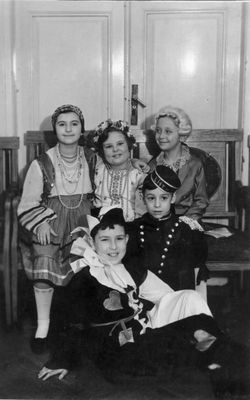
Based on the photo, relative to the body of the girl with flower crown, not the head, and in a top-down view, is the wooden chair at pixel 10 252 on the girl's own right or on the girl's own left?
on the girl's own right

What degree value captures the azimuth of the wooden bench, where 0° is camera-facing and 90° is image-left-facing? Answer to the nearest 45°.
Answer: approximately 0°

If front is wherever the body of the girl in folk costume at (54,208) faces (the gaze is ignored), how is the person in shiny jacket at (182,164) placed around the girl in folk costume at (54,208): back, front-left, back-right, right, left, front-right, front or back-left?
left

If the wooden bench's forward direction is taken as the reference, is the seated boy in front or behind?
in front

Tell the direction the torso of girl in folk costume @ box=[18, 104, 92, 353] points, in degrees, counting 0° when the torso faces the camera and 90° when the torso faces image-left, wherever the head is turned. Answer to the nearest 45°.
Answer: approximately 0°

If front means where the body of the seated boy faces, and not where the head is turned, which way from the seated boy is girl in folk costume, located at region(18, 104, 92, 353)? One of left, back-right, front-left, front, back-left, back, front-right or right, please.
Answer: back

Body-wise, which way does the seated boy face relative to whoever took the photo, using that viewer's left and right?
facing the viewer and to the right of the viewer
